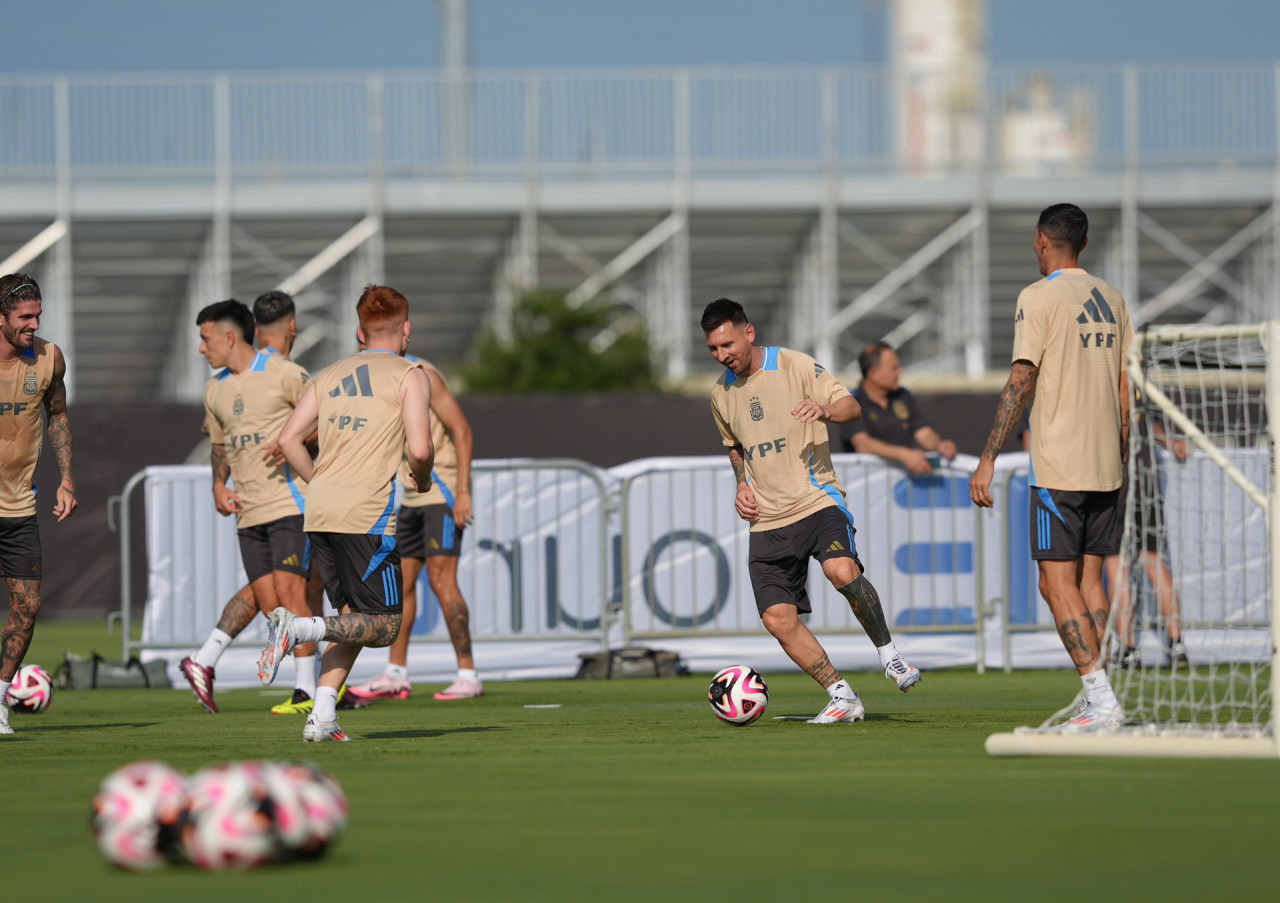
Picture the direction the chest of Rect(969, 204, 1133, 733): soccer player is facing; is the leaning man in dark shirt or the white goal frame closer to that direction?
the leaning man in dark shirt

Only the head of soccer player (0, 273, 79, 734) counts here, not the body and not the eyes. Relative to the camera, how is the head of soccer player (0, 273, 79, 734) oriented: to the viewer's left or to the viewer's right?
to the viewer's right

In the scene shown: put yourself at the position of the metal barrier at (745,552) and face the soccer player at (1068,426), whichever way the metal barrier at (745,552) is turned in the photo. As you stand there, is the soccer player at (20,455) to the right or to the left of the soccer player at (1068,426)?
right

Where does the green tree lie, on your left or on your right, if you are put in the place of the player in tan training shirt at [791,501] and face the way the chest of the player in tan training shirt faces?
on your right

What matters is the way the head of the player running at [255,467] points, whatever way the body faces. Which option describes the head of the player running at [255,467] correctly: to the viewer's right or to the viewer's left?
to the viewer's left

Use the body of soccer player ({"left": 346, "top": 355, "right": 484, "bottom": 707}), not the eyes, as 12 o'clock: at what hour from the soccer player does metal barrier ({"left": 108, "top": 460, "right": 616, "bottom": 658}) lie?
The metal barrier is roughly at 5 o'clock from the soccer player.
